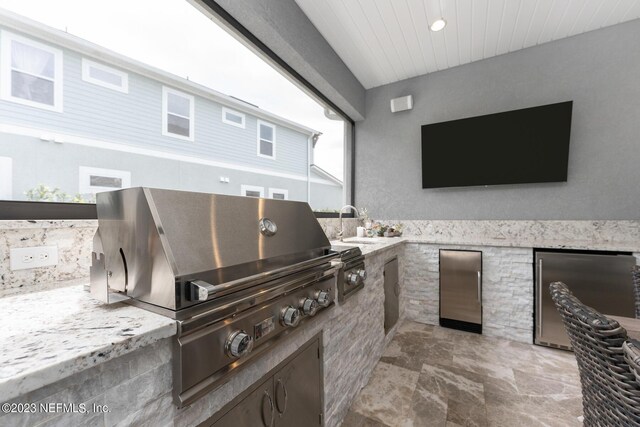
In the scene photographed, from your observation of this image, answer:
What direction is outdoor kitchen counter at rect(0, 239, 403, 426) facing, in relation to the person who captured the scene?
facing the viewer and to the right of the viewer

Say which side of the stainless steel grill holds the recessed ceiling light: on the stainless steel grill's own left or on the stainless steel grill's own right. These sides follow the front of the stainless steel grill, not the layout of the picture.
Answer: on the stainless steel grill's own left

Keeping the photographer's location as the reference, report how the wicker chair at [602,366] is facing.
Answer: facing away from the viewer and to the right of the viewer

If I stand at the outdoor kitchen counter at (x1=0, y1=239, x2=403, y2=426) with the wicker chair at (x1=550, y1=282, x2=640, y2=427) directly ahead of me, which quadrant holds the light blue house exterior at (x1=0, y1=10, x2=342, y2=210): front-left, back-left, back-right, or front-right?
back-left

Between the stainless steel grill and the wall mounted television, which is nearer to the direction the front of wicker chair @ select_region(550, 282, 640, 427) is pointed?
the wall mounted television

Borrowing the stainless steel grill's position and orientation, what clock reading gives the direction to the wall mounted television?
The wall mounted television is roughly at 10 o'clock from the stainless steel grill.

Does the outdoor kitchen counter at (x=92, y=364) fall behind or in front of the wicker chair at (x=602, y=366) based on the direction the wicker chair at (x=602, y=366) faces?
behind

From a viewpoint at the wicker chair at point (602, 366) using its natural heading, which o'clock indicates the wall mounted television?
The wall mounted television is roughly at 10 o'clock from the wicker chair.
